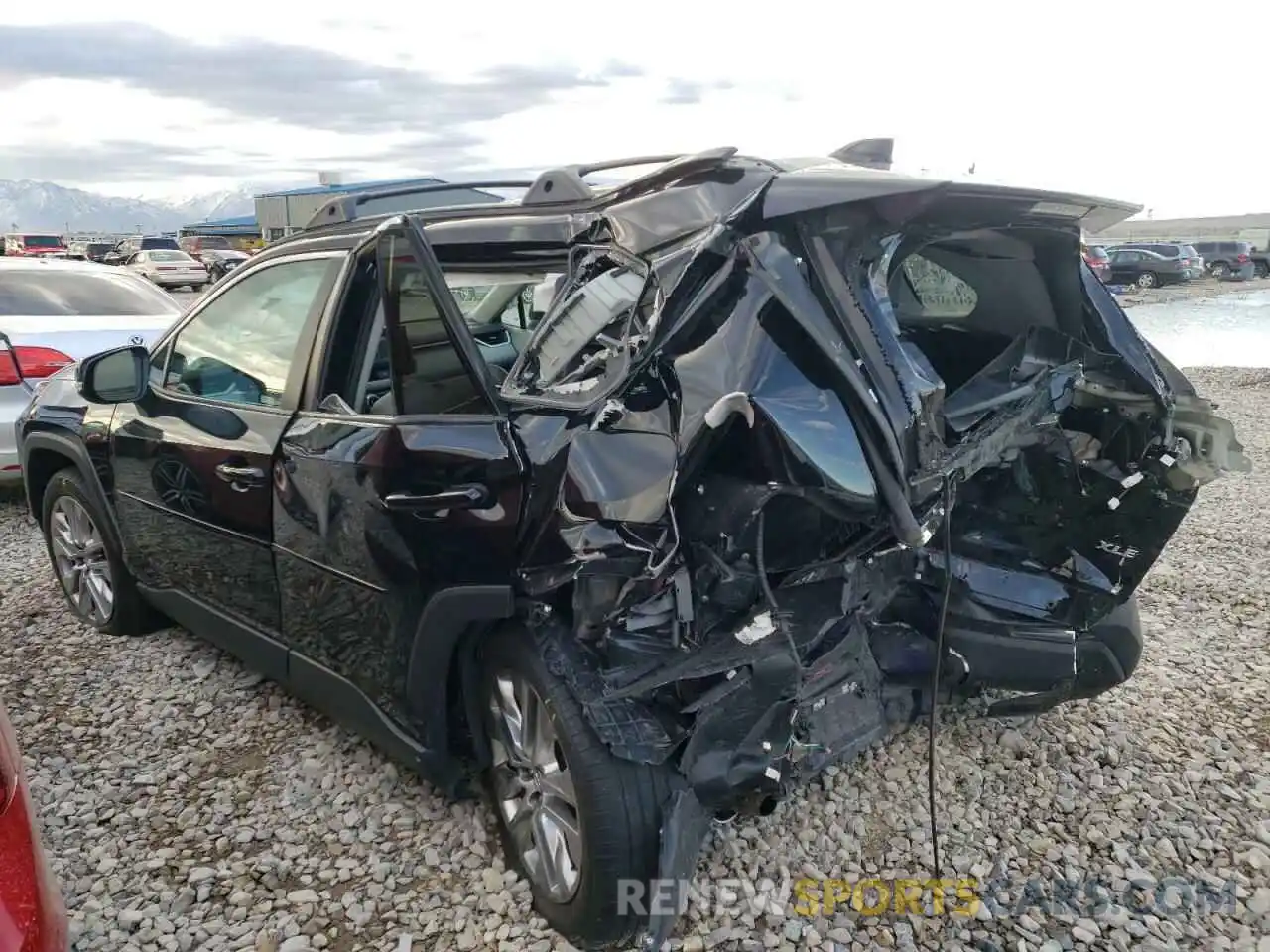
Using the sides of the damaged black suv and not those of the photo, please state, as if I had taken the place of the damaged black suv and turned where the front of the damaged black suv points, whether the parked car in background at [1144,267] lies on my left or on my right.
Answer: on my right

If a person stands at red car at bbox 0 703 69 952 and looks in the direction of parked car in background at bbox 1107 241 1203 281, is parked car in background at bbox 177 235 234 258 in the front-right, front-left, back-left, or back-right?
front-left

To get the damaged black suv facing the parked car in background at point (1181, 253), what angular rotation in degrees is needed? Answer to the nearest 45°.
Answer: approximately 90° to its right

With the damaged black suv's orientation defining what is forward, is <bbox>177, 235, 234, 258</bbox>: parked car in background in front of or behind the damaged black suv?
in front

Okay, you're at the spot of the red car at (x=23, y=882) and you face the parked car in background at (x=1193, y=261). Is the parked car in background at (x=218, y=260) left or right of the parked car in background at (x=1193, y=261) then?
left

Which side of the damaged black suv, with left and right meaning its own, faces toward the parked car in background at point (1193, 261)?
right

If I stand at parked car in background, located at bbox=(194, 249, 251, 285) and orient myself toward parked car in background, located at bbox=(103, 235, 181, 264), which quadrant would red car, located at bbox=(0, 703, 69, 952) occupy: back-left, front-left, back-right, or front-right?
back-left

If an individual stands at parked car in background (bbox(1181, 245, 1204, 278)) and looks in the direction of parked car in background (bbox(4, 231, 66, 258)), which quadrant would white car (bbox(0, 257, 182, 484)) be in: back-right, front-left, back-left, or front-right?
front-left

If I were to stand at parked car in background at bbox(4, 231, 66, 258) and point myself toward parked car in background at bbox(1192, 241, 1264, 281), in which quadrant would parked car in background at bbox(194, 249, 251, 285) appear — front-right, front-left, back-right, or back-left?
front-right

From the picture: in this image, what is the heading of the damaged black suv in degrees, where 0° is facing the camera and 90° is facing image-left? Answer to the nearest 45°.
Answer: approximately 135°

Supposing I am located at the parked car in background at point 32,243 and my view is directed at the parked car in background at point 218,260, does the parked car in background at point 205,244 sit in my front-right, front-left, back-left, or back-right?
front-left

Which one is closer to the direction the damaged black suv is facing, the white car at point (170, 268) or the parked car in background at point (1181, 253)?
the white car

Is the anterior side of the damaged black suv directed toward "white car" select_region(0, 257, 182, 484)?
yes

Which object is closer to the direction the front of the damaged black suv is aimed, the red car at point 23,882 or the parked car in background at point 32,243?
the parked car in background

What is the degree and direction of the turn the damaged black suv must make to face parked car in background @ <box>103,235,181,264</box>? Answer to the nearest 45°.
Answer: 0° — it already faces it

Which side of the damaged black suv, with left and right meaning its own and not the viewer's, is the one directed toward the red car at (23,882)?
left
